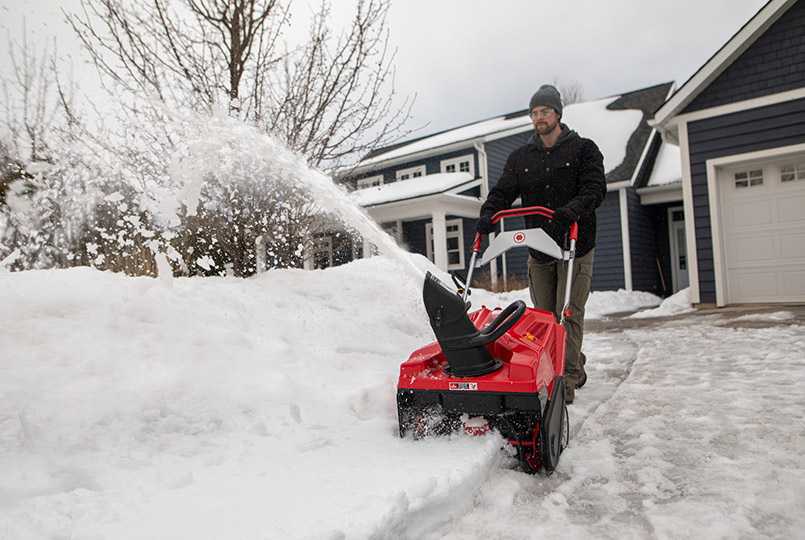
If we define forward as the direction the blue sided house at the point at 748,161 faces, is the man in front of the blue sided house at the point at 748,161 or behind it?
in front

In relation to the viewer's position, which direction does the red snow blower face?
facing the viewer and to the left of the viewer

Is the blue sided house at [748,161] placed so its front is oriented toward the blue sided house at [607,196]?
no

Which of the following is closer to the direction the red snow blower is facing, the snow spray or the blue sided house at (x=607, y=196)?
the snow spray

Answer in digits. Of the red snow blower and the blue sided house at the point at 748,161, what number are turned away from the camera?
0

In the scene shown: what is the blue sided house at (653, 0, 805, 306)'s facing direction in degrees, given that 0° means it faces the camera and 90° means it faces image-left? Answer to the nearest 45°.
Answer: approximately 45°

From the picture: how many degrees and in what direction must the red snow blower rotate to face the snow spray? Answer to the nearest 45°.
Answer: approximately 90° to its right

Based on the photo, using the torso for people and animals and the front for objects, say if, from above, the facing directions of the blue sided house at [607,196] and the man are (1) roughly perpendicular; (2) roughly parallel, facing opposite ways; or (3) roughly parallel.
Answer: roughly parallel

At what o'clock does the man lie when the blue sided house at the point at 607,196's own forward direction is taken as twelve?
The man is roughly at 11 o'clock from the blue sided house.

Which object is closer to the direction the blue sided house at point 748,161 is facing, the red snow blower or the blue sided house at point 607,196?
the red snow blower

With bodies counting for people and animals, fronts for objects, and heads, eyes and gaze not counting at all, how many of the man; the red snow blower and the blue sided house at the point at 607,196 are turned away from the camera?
0

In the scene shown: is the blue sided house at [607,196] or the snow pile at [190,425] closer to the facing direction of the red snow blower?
the snow pile

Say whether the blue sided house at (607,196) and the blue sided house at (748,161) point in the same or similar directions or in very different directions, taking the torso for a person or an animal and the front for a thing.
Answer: same or similar directions

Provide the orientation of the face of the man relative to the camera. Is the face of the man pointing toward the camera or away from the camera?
toward the camera

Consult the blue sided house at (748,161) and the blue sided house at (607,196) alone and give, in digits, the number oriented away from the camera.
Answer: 0

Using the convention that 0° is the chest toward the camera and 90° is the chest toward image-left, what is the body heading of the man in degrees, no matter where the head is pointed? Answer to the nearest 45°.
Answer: approximately 45°

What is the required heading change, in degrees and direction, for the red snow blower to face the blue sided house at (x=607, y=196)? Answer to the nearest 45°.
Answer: approximately 135° to its right

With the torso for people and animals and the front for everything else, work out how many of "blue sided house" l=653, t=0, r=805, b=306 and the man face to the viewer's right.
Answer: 0

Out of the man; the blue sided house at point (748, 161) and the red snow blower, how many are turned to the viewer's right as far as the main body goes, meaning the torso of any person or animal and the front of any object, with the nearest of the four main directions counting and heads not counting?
0
